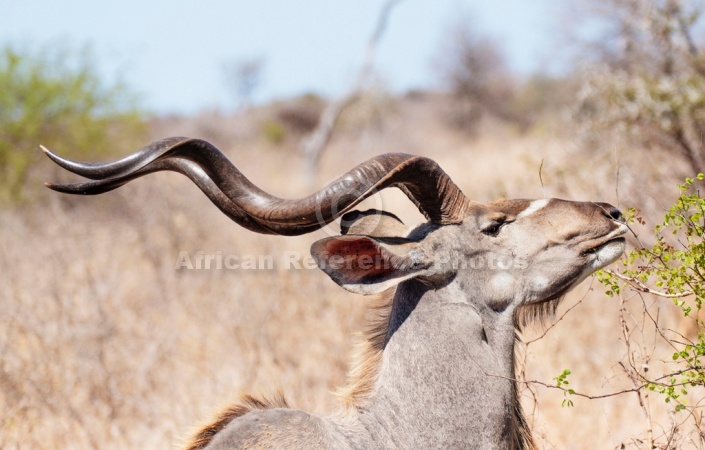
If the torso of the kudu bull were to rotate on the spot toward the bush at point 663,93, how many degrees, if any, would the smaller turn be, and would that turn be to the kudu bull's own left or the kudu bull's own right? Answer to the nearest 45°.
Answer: approximately 45° to the kudu bull's own left

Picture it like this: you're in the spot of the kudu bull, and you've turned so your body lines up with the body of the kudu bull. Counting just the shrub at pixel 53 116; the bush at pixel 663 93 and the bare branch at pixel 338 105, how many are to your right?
0

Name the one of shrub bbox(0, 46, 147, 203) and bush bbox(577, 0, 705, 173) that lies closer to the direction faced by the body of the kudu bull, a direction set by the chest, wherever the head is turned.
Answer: the bush

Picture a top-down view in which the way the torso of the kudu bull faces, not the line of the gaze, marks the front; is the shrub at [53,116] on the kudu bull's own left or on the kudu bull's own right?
on the kudu bull's own left

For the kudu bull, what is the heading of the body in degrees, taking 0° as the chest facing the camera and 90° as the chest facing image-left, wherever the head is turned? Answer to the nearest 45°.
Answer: approximately 270°

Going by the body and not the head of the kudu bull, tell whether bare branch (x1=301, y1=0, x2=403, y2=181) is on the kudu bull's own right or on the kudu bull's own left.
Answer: on the kudu bull's own left

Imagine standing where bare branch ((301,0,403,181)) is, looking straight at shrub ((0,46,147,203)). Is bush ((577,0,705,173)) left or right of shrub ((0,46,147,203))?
left

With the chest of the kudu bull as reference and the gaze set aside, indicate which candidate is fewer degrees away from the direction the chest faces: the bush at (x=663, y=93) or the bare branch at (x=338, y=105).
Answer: the bush
